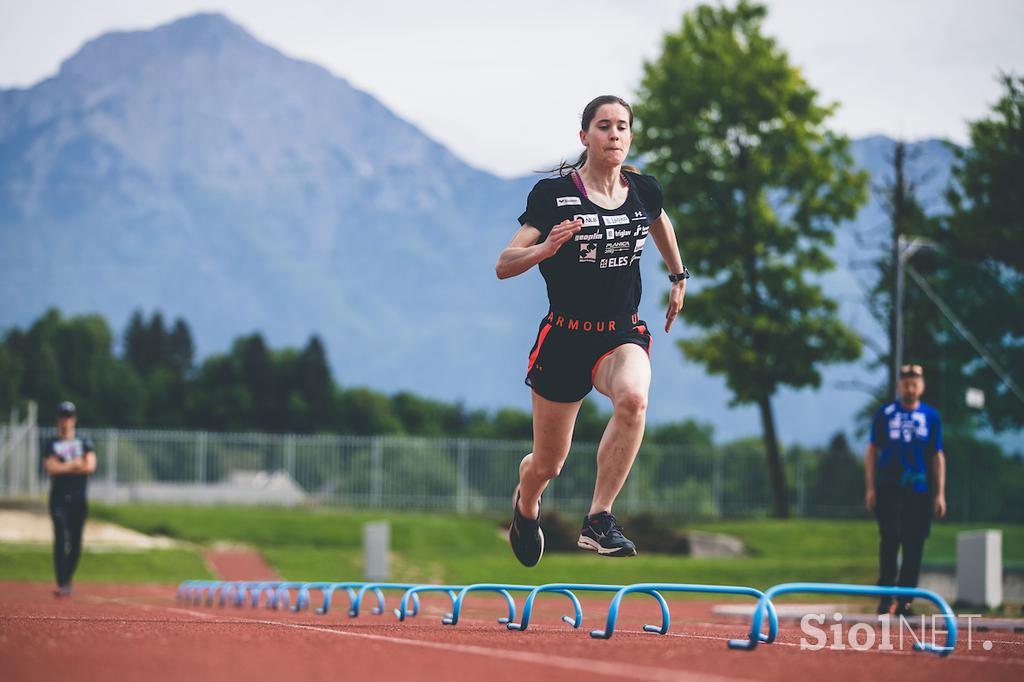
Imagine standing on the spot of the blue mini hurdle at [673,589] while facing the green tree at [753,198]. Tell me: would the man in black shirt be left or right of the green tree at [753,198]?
left

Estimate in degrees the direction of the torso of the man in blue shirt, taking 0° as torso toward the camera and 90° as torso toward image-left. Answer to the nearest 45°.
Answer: approximately 0°

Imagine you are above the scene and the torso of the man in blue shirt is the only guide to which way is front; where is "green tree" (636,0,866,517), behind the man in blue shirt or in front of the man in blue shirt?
behind

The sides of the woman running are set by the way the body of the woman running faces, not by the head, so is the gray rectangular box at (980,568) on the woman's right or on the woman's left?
on the woman's left

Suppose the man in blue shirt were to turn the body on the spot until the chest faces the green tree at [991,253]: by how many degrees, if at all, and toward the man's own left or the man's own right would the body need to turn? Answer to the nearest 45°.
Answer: approximately 180°

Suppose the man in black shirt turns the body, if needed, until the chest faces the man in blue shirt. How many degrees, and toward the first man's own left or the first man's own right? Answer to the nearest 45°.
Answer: approximately 45° to the first man's own left

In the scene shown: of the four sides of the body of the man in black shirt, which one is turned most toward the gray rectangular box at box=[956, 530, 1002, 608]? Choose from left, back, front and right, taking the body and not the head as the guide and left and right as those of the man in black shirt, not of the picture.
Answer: left

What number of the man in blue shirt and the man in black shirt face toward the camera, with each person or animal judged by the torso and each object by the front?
2
